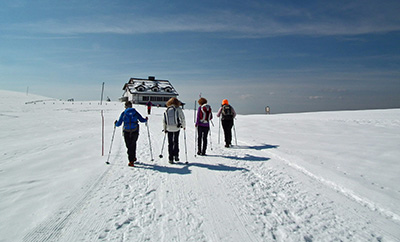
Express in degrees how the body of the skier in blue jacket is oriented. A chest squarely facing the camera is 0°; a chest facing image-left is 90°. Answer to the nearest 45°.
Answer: approximately 180°

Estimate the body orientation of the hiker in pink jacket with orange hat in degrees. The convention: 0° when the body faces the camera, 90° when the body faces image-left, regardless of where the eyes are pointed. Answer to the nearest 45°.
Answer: approximately 180°

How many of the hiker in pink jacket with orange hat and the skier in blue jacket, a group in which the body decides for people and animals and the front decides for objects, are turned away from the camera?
2

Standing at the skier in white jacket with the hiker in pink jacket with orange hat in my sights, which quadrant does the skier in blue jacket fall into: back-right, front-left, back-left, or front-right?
back-left

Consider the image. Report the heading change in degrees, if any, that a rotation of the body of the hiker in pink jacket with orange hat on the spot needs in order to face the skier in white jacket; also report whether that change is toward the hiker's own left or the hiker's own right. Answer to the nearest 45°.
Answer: approximately 135° to the hiker's own left

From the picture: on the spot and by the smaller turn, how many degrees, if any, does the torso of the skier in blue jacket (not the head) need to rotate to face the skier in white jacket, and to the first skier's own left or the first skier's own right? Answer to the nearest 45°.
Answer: approximately 90° to the first skier's own right

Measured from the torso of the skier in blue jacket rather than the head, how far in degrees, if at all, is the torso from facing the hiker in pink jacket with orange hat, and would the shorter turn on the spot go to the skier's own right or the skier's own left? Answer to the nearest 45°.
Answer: approximately 45° to the skier's own right

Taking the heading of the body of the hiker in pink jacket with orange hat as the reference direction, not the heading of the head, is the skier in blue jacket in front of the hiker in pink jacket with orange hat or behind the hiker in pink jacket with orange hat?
behind
